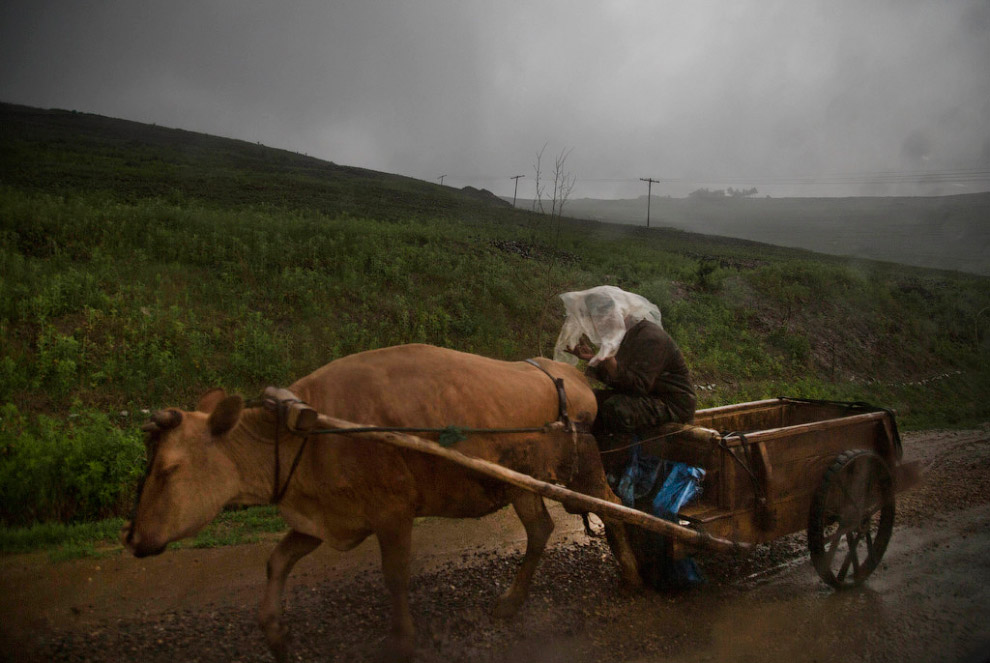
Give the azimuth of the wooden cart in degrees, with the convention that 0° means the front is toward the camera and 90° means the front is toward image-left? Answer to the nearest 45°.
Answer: approximately 45°

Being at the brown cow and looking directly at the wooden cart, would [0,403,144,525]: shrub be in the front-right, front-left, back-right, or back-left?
back-left

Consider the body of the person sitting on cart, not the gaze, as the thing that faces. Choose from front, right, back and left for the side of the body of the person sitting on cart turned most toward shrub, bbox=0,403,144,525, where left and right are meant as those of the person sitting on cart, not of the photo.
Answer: front

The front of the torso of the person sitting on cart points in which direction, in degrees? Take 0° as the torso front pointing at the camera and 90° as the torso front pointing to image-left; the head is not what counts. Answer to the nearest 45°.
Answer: approximately 90°

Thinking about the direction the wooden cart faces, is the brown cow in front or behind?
in front

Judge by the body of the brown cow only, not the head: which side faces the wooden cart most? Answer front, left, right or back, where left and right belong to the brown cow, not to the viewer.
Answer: back

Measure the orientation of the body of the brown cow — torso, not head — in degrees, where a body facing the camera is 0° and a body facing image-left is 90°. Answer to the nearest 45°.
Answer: approximately 90°

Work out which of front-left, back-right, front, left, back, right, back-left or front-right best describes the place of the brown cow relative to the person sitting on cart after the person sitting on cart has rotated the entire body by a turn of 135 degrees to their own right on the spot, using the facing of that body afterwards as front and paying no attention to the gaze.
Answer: back

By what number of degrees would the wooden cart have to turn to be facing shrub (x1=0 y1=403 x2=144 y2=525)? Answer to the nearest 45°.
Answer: approximately 45° to its right

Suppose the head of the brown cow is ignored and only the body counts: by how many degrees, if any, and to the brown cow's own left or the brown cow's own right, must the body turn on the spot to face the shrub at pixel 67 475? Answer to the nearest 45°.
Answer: approximately 45° to the brown cow's own right

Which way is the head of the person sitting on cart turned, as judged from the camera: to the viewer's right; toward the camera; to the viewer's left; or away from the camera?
to the viewer's left
